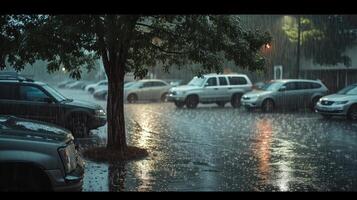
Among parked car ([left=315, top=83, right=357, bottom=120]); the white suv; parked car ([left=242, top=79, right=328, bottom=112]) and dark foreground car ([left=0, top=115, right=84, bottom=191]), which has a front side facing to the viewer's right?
the dark foreground car

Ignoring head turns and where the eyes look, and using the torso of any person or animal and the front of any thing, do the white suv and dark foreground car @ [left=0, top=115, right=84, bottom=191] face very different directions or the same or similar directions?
very different directions

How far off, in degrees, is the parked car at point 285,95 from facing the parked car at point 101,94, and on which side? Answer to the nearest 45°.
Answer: approximately 90° to its right

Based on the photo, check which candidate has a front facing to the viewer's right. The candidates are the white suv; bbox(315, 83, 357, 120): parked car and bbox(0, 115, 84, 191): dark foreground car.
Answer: the dark foreground car

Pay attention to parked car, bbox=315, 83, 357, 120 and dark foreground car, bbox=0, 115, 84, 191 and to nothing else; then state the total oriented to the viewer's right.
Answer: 1

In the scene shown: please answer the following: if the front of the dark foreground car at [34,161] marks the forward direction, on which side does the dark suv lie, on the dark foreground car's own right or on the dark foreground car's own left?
on the dark foreground car's own left

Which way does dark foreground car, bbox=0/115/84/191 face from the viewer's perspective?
to the viewer's right

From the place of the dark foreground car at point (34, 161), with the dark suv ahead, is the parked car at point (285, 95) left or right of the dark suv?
right

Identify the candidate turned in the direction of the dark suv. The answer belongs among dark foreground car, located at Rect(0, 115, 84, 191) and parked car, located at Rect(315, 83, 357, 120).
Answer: the parked car

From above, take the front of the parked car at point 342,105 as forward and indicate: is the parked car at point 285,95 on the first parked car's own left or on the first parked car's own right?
on the first parked car's own right

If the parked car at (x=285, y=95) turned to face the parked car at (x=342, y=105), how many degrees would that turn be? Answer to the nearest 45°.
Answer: approximately 90° to its left
